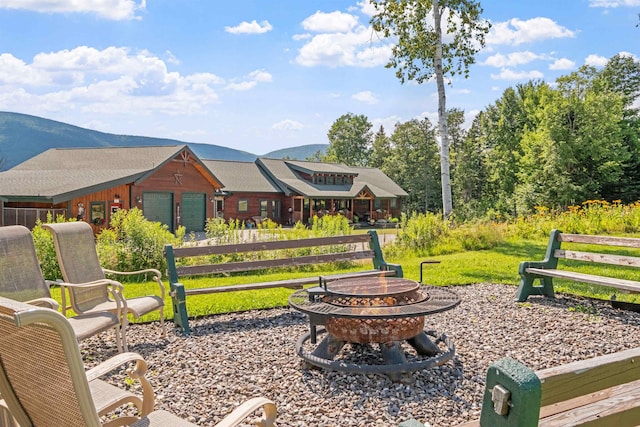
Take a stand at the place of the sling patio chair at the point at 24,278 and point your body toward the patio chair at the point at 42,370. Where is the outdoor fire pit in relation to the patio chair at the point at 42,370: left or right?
left

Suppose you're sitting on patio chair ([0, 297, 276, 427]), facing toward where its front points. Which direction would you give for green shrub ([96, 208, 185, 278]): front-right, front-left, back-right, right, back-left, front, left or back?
front-left

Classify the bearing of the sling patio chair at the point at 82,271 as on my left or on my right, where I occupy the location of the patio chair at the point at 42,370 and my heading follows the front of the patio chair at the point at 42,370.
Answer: on my left

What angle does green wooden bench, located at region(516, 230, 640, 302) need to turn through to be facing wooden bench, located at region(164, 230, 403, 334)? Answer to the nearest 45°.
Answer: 0° — it already faces it

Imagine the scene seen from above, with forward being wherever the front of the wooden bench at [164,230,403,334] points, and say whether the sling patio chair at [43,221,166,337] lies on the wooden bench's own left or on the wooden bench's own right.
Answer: on the wooden bench's own right

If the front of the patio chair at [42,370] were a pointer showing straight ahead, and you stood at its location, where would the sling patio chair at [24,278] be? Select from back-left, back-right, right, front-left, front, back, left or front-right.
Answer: front-left

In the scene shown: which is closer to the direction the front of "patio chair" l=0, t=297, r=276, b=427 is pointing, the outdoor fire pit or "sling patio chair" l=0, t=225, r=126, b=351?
the outdoor fire pit

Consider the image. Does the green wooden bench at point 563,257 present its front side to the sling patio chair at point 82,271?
yes

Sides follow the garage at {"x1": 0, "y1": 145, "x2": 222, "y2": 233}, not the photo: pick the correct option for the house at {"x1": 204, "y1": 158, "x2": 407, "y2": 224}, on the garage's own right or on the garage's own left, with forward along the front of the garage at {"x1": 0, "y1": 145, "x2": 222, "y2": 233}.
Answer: on the garage's own left

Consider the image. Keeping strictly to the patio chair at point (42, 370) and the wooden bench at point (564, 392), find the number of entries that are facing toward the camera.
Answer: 0

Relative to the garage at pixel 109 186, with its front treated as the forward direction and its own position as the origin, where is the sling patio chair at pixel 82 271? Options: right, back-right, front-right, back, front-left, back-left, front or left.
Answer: front-right

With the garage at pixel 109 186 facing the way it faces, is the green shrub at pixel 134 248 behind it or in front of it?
in front

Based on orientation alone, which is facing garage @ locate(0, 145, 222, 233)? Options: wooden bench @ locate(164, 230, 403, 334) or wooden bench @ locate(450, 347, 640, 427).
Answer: wooden bench @ locate(450, 347, 640, 427)

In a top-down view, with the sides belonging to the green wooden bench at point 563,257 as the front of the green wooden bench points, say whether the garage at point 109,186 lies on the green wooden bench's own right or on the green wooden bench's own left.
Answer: on the green wooden bench's own right

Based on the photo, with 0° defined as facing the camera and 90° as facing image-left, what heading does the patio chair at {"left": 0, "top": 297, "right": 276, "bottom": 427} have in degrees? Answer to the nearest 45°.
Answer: approximately 225°

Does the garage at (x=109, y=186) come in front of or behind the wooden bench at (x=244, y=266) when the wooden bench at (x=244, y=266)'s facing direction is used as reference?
behind

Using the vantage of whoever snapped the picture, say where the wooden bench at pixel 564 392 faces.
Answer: facing away from the viewer and to the left of the viewer

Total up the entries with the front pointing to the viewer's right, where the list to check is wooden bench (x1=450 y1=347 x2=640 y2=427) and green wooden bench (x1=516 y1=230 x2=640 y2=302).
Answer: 0
